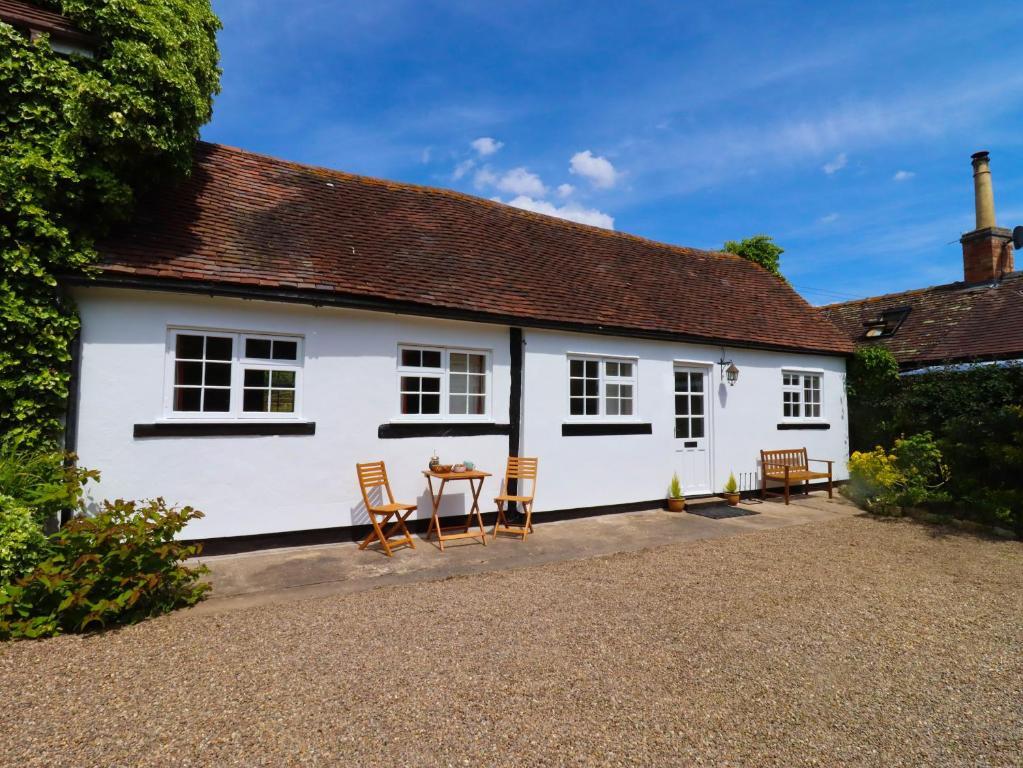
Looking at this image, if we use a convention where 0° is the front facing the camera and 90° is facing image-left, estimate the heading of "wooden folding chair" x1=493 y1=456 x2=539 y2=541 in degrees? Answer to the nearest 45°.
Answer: approximately 45°

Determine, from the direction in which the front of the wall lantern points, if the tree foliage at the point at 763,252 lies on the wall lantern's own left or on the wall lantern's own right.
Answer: on the wall lantern's own left

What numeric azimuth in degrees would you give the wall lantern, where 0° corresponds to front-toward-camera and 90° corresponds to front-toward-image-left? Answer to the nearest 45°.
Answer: approximately 315°

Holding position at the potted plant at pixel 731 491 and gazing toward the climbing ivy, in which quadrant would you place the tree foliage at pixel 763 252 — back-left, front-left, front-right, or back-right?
back-right

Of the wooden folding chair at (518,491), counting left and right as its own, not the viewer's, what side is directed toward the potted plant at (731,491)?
back

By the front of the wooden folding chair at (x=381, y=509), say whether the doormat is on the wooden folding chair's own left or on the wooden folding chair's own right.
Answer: on the wooden folding chair's own left

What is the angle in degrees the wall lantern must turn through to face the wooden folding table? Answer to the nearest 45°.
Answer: approximately 90° to its right

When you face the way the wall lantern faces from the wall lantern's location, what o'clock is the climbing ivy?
The climbing ivy is roughly at 3 o'clock from the wall lantern.
